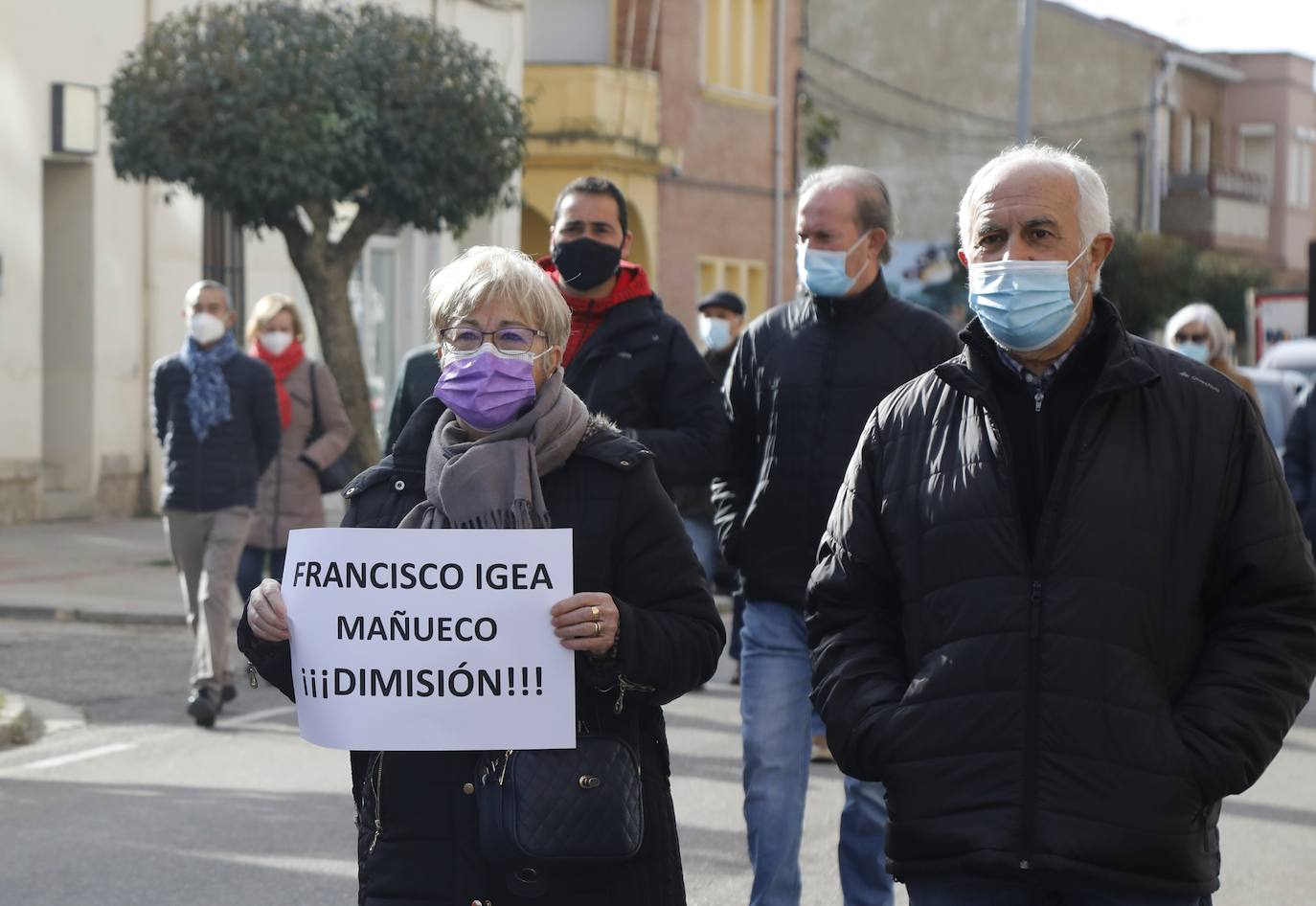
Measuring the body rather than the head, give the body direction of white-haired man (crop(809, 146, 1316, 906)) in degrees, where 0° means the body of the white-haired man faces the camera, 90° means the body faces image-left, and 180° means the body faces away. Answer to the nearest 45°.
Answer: approximately 0°

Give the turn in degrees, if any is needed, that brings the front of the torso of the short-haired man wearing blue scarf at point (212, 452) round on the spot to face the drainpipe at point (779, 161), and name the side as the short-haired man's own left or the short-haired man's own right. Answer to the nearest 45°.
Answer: approximately 180°

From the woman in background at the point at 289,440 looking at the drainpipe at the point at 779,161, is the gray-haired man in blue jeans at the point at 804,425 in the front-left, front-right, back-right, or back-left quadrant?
back-right

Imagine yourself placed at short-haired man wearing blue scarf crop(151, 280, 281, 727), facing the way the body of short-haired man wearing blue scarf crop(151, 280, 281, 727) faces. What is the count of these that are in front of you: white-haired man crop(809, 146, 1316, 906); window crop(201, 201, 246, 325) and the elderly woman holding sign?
2

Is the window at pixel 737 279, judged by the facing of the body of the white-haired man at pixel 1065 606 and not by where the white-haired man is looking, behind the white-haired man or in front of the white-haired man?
behind

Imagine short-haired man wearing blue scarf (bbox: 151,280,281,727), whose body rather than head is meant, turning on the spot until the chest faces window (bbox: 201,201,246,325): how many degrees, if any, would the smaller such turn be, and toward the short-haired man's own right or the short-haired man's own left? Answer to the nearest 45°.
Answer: approximately 180°

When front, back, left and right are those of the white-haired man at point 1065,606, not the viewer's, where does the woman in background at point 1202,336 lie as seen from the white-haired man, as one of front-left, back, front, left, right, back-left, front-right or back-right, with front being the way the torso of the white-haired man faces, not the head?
back

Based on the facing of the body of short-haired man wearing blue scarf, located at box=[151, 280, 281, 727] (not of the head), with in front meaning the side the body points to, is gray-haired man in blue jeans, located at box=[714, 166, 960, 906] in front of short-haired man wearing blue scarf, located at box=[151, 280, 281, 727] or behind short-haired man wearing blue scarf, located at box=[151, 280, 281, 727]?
in front

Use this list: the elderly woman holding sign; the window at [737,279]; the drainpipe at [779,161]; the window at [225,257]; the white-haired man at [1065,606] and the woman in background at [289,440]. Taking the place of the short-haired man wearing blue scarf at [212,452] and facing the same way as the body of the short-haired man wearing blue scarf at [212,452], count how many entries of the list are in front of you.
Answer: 2

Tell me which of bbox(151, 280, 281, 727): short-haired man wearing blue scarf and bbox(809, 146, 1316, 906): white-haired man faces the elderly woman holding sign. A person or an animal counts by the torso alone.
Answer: bbox(151, 280, 281, 727): short-haired man wearing blue scarf

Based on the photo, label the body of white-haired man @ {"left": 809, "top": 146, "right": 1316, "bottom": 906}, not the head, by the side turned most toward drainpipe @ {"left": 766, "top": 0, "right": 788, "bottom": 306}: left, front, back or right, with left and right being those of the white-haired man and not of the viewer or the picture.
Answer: back

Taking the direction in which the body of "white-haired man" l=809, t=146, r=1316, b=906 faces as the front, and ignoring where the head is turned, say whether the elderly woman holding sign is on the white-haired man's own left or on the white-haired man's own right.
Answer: on the white-haired man's own right

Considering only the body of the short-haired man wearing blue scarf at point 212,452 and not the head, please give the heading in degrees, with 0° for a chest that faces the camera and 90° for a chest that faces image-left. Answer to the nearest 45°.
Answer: approximately 0°
